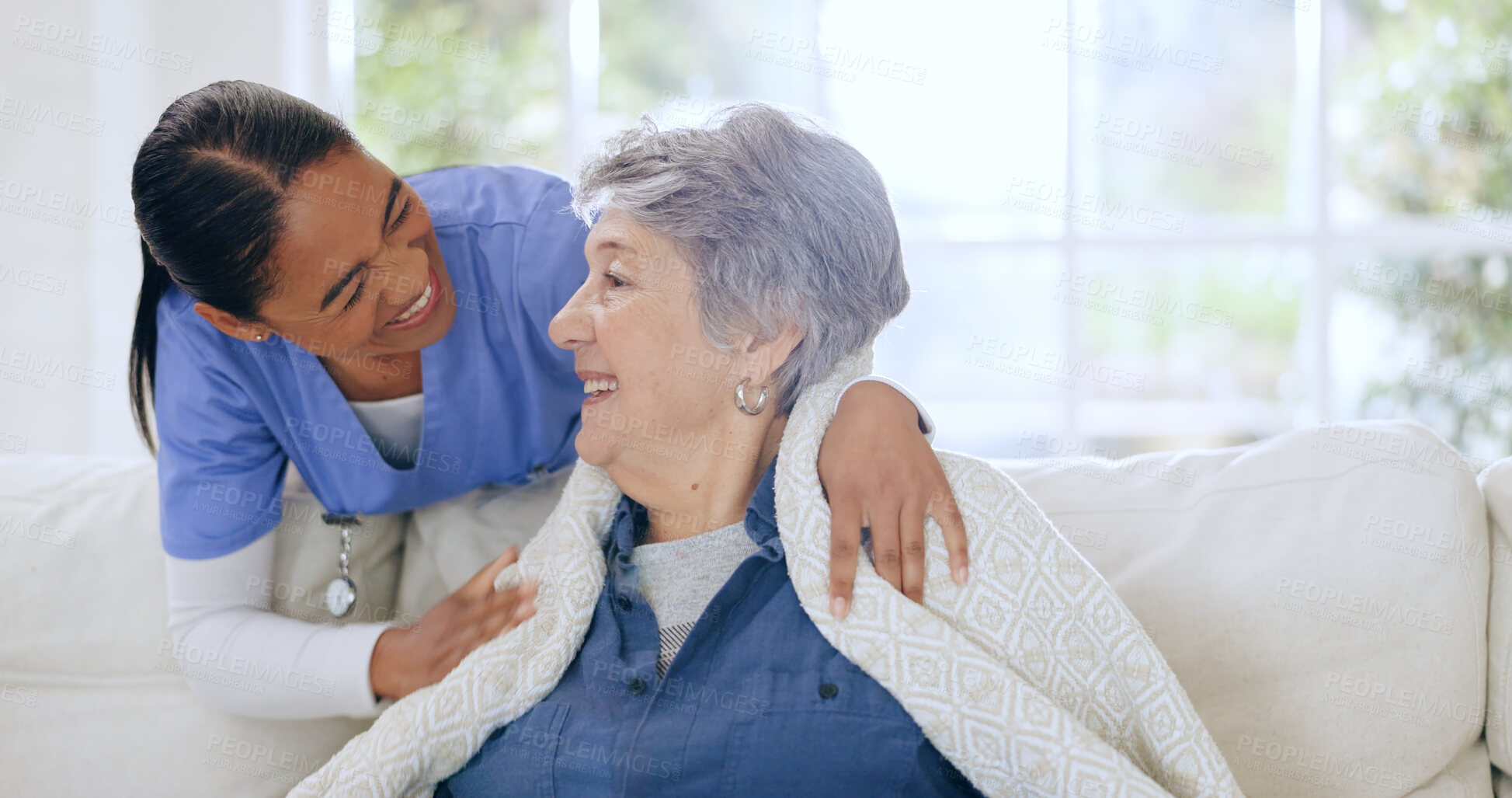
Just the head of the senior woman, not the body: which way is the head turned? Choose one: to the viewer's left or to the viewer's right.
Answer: to the viewer's left

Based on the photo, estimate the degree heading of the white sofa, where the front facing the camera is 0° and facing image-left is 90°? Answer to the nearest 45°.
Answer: approximately 0°
